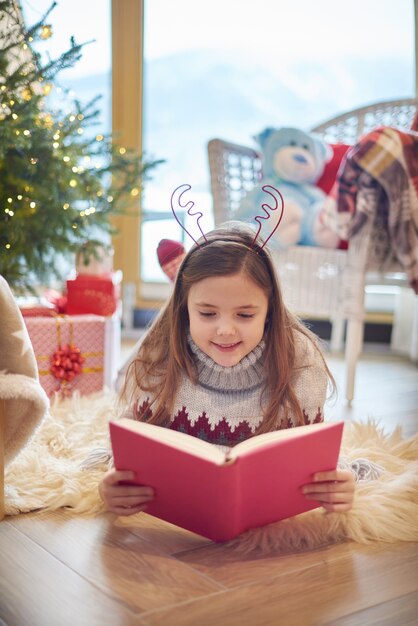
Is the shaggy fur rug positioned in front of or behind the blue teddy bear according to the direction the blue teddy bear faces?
in front

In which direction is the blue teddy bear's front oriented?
toward the camera

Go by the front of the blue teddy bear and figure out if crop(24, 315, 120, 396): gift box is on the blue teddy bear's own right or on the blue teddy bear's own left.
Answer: on the blue teddy bear's own right

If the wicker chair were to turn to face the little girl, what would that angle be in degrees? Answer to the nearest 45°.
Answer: approximately 45° to its left
